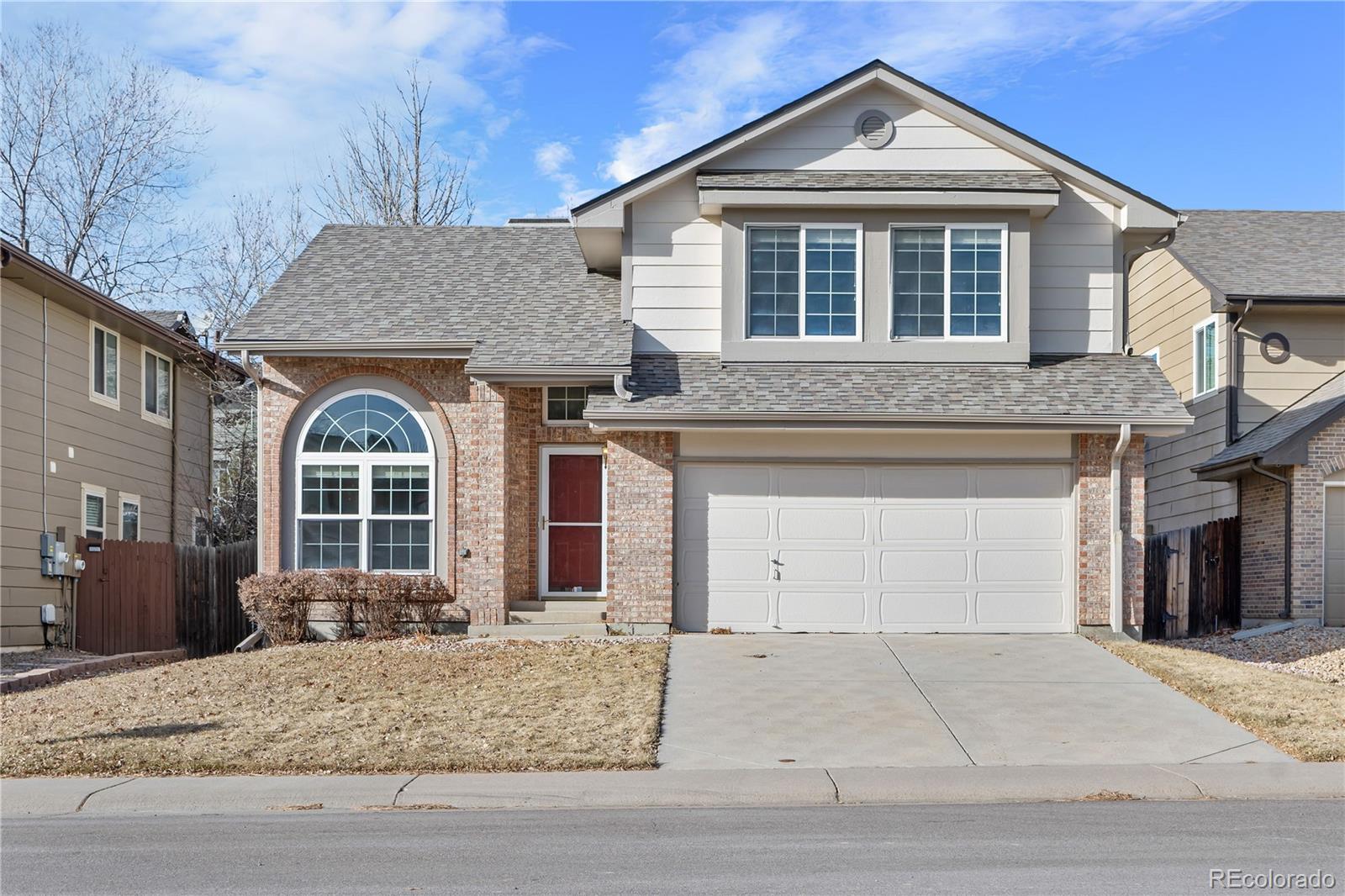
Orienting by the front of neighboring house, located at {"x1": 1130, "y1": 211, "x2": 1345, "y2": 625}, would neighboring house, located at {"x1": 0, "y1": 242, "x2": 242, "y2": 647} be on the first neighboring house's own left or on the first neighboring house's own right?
on the first neighboring house's own right

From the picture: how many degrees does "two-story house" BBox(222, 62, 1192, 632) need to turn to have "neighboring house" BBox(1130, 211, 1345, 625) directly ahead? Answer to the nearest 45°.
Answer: approximately 135° to its left

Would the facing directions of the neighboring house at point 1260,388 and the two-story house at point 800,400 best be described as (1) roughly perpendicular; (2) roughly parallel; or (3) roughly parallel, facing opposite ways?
roughly parallel

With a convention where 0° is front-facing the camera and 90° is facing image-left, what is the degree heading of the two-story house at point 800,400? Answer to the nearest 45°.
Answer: approximately 0°

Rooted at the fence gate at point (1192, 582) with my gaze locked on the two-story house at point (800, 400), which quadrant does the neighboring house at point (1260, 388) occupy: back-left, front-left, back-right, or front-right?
back-right

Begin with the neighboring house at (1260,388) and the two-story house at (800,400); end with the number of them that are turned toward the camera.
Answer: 2

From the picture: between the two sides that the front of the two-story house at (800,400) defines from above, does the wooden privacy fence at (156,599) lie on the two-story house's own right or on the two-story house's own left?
on the two-story house's own right

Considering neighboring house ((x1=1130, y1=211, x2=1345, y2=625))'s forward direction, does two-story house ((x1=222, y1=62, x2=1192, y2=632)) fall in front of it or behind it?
in front

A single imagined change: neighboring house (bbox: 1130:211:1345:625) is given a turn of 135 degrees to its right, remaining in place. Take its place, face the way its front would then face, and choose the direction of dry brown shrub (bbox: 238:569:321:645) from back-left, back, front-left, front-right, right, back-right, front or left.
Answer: left

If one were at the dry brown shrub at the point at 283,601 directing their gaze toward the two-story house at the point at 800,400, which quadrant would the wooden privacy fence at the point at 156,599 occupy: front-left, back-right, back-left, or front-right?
back-left

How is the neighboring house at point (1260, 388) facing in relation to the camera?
toward the camera
